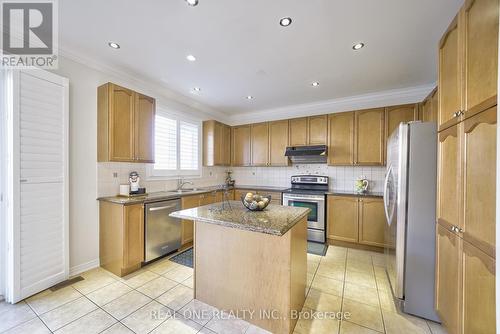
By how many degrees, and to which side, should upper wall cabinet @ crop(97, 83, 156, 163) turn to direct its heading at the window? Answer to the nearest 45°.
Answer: approximately 90° to its left

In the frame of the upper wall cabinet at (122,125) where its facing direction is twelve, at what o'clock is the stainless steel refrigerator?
The stainless steel refrigerator is roughly at 12 o'clock from the upper wall cabinet.

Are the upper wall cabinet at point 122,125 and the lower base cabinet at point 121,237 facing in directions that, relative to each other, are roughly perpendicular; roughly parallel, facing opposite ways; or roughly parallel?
roughly parallel

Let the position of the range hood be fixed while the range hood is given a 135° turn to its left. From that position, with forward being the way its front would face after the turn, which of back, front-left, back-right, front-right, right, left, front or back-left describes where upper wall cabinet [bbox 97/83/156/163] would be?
back

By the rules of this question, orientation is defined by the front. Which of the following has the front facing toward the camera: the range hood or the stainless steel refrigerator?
the range hood

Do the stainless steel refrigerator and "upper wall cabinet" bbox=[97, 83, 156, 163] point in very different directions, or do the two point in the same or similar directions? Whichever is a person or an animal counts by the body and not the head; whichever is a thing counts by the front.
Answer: very different directions

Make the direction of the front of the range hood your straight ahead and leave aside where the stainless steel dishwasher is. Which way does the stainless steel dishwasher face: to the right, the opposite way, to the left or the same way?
to the left

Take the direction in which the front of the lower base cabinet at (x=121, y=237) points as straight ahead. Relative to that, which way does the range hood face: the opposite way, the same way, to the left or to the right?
to the right

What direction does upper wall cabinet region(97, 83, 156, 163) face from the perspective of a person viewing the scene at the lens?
facing the viewer and to the right of the viewer

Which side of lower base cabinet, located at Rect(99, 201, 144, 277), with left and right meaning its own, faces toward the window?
left

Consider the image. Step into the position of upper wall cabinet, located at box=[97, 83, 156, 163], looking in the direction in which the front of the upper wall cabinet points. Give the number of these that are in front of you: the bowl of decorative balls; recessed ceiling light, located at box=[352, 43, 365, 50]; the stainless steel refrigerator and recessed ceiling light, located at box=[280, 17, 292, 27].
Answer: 4

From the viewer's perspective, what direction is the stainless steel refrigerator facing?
to the viewer's left

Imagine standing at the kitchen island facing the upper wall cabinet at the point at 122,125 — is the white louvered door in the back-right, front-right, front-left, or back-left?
front-left

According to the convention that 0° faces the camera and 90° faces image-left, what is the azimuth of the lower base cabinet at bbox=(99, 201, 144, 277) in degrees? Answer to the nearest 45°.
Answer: approximately 315°

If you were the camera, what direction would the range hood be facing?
facing the viewer

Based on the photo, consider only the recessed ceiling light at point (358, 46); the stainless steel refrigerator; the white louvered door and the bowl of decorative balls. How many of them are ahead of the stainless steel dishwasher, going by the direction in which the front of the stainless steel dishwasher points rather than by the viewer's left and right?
3

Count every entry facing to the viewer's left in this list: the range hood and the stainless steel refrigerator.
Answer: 1
